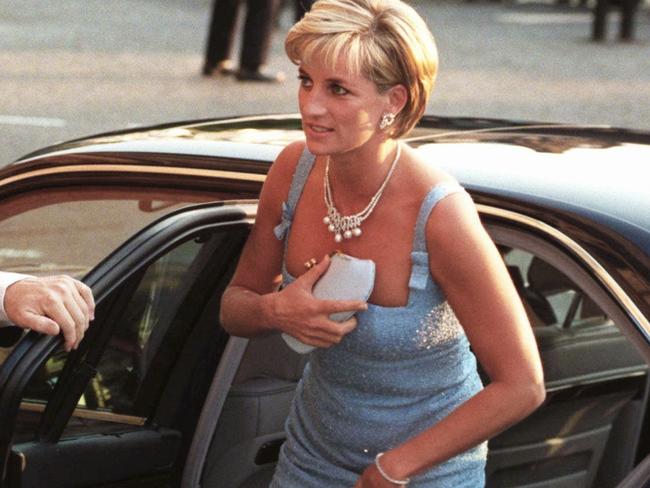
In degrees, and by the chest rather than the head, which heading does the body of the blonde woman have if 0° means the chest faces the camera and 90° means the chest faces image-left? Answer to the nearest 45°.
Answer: approximately 45°
